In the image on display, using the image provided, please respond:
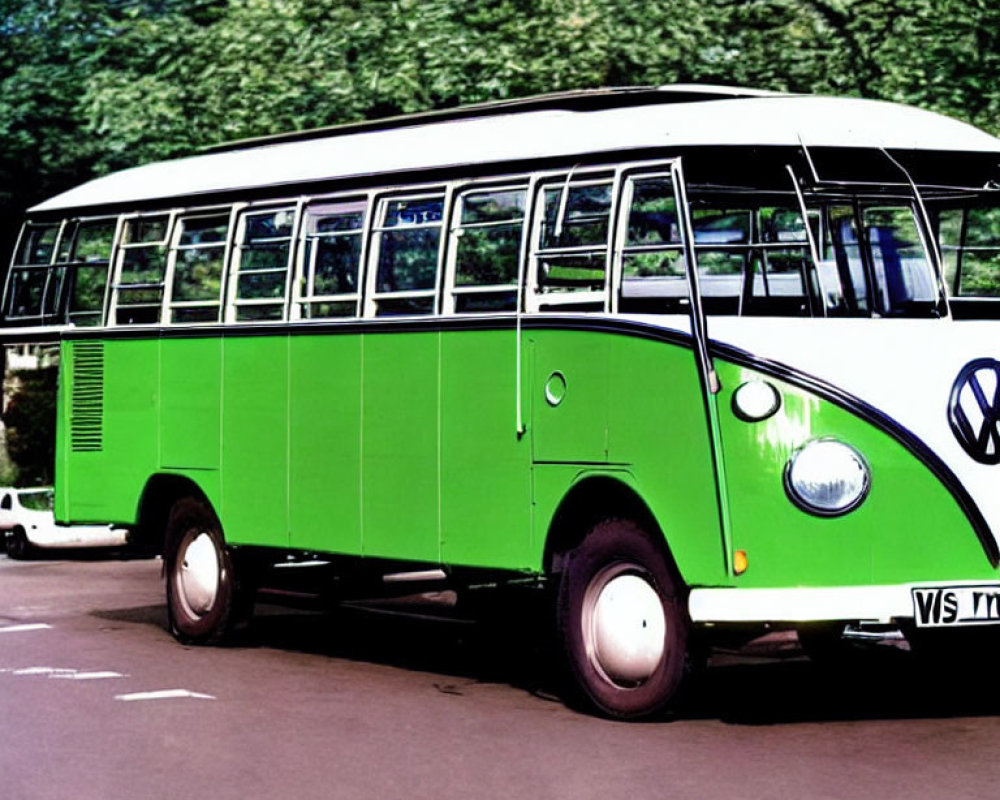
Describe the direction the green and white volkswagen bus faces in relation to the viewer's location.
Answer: facing the viewer and to the right of the viewer
